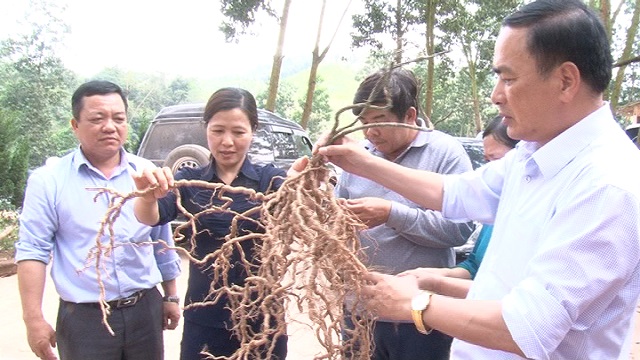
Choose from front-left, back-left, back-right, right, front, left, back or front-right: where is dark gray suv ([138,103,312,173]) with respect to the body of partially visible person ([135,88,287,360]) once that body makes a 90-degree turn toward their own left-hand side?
left

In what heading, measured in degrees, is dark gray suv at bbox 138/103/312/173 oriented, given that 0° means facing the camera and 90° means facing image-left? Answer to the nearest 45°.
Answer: approximately 225°

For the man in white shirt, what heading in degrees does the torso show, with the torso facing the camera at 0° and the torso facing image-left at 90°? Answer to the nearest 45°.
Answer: approximately 90°

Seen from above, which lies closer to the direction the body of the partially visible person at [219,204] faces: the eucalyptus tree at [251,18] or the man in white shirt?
the man in white shirt

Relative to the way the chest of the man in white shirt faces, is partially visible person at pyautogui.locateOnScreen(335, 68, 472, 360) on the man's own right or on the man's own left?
on the man's own right

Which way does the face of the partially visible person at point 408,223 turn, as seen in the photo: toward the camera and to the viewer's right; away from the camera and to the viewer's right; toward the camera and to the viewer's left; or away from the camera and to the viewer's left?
toward the camera and to the viewer's left

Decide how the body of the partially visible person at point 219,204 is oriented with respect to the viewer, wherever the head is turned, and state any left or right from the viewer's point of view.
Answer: facing the viewer

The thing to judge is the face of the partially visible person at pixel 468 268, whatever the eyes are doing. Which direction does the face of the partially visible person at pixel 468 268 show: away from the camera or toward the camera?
toward the camera

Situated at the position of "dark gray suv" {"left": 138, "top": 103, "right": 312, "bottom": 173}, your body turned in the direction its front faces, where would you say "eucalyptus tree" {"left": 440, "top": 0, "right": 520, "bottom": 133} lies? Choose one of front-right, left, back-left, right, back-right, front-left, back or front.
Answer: front

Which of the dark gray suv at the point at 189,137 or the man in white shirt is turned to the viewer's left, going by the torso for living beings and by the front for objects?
the man in white shirt

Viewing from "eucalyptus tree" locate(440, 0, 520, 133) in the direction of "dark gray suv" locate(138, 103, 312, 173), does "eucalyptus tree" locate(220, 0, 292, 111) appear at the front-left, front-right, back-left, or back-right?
front-right

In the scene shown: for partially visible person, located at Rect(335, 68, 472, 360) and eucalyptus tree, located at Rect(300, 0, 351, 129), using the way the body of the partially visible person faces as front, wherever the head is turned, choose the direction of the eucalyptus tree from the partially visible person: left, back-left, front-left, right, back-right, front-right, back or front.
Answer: back-right

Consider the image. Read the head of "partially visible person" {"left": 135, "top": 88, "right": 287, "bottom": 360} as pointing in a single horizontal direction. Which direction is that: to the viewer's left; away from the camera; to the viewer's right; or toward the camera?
toward the camera

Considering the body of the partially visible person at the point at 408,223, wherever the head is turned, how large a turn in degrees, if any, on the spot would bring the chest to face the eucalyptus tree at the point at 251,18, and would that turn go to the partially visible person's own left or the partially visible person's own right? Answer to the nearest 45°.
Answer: approximately 135° to the partially visible person's own right

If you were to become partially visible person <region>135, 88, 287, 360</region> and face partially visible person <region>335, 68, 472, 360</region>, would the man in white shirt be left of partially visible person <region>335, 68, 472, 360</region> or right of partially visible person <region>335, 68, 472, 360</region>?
right

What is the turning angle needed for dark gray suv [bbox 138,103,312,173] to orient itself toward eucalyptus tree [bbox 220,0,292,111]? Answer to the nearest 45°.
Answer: approximately 45° to its left

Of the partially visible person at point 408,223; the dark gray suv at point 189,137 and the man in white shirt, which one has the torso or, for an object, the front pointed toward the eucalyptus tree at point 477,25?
the dark gray suv

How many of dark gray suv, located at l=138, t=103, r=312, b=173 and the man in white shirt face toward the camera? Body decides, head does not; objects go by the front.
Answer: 0

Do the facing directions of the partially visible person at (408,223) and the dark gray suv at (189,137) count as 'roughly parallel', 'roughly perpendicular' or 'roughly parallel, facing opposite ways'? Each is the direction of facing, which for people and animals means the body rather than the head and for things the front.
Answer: roughly parallel, facing opposite ways
